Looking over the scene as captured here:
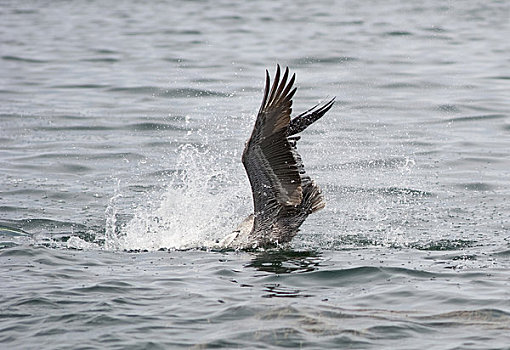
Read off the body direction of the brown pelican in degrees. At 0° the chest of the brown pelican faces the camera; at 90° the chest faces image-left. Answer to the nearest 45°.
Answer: approximately 90°

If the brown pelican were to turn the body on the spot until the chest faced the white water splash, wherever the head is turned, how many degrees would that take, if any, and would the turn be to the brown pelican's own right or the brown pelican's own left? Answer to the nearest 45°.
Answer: approximately 45° to the brown pelican's own right
